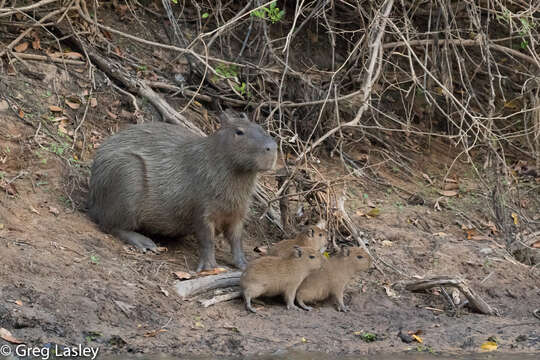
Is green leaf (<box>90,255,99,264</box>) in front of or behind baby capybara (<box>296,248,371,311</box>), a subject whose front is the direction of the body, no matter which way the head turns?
behind

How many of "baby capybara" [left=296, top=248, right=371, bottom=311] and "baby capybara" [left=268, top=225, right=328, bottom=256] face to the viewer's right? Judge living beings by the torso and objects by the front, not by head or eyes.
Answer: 2

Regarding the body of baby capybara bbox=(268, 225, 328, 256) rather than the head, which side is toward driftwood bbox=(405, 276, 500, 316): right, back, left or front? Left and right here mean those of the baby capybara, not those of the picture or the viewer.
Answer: front

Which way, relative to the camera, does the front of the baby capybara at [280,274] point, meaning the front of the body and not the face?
to the viewer's right

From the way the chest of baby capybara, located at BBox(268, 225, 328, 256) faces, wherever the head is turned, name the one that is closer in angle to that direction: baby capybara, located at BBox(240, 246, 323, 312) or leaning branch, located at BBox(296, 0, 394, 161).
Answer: the leaning branch

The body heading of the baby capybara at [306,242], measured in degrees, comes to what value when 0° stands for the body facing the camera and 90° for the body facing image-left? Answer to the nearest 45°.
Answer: approximately 270°

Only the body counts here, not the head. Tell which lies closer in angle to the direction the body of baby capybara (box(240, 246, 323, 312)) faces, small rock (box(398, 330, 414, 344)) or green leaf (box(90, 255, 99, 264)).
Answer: the small rock

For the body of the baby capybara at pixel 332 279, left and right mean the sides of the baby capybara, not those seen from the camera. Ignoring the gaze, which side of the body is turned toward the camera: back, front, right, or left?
right
